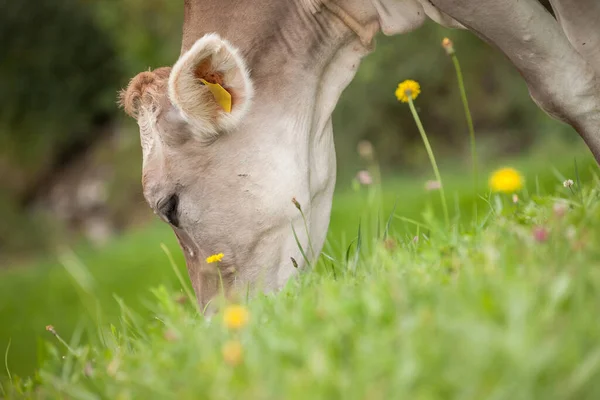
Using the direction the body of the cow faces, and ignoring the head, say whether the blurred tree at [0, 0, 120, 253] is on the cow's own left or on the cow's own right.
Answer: on the cow's own right

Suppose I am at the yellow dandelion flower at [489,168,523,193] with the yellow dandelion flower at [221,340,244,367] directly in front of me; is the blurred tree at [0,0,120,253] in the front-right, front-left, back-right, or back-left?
back-right

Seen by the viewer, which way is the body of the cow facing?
to the viewer's left

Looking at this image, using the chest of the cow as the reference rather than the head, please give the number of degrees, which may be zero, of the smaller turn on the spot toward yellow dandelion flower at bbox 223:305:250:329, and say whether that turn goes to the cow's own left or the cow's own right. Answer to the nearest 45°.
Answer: approximately 90° to the cow's own left

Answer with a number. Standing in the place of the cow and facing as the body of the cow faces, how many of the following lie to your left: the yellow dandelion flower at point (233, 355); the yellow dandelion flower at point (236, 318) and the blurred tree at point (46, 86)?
2

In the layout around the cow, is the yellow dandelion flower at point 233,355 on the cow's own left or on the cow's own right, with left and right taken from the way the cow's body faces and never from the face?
on the cow's own left

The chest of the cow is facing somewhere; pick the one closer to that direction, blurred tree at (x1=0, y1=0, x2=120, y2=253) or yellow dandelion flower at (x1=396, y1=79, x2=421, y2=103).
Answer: the blurred tree
